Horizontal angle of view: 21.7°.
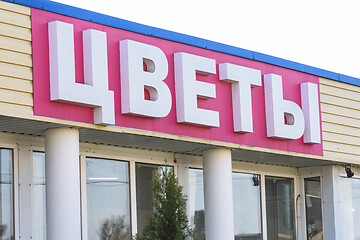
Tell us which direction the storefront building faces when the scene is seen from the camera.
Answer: facing the viewer and to the right of the viewer
